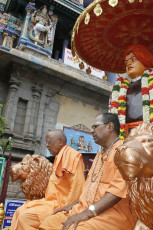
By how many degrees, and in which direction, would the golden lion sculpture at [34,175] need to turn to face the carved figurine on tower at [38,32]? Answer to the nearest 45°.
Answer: approximately 90° to its right

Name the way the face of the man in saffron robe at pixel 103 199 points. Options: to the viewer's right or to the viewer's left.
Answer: to the viewer's left

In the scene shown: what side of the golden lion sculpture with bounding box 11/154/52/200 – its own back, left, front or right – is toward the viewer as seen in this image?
left

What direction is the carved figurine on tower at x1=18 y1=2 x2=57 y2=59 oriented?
toward the camera

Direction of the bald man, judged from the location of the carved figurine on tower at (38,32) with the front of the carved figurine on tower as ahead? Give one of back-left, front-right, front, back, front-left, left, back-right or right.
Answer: front

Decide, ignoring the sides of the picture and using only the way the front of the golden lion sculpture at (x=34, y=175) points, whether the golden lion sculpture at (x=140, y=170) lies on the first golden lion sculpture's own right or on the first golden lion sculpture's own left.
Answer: on the first golden lion sculpture's own left
